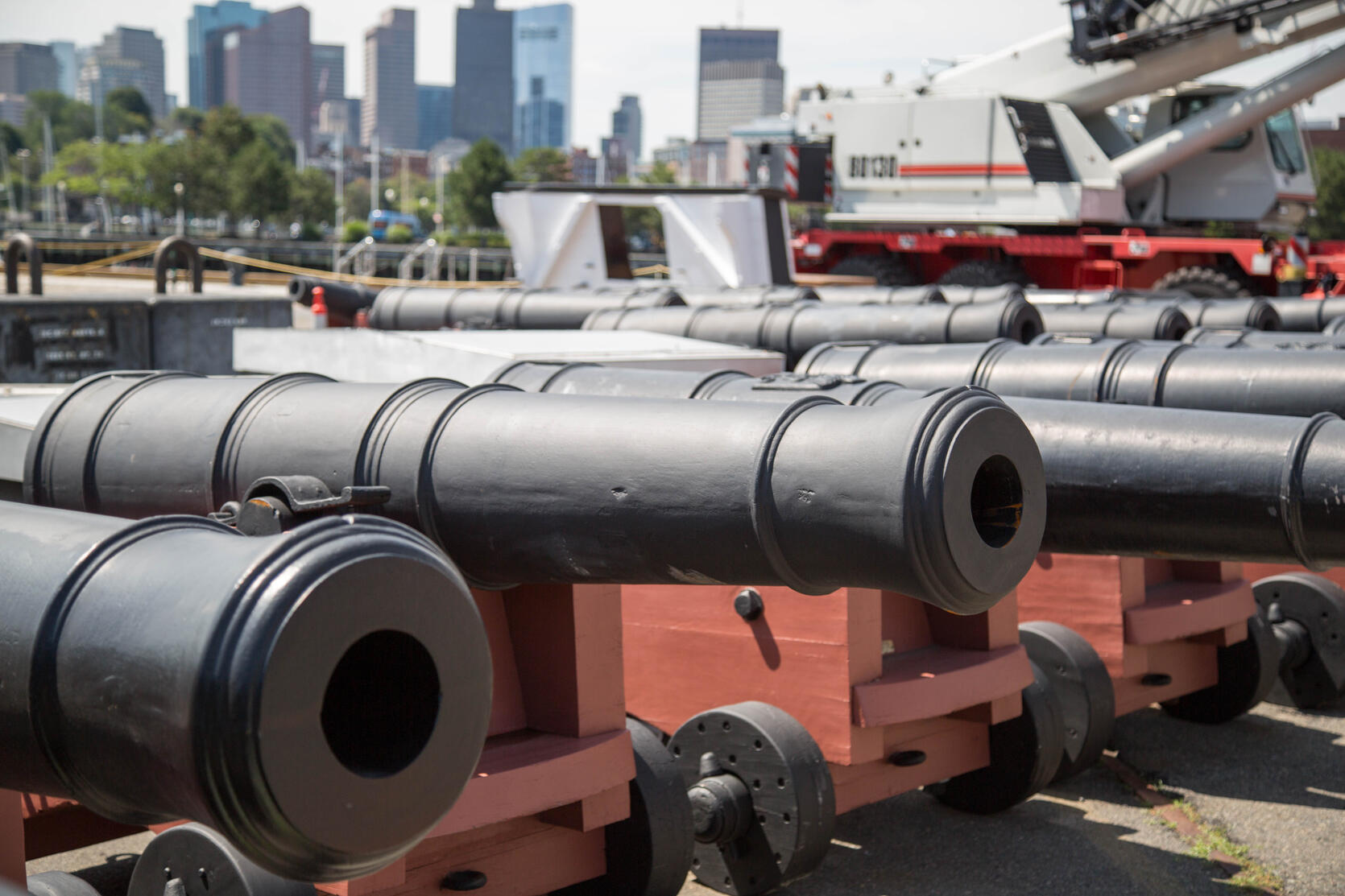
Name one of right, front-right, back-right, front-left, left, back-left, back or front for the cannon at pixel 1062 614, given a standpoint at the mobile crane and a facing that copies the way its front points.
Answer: right

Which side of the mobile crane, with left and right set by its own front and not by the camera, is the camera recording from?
right

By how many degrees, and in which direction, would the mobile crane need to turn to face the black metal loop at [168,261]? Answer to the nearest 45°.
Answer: approximately 135° to its right
